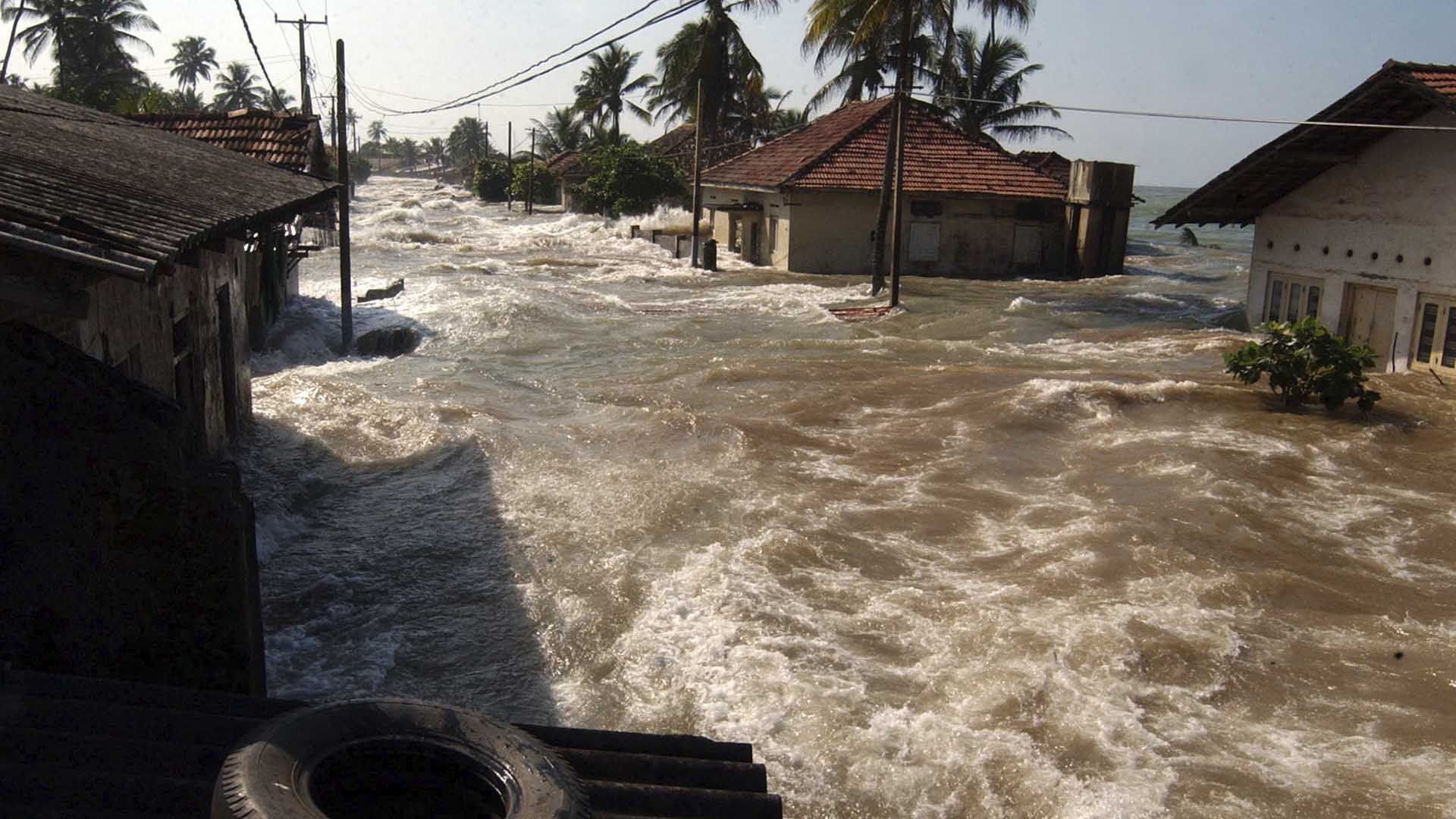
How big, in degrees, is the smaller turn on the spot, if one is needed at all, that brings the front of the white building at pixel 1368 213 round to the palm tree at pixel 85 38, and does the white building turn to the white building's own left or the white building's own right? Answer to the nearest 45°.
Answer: approximately 45° to the white building's own right

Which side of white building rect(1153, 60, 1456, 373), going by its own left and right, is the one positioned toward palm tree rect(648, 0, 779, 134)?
right

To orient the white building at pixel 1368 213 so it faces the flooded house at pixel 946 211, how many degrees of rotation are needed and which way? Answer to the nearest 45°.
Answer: approximately 90° to its right

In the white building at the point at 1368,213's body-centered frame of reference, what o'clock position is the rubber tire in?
The rubber tire is roughly at 11 o'clock from the white building.

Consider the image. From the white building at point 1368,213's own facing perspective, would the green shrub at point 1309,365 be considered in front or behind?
in front

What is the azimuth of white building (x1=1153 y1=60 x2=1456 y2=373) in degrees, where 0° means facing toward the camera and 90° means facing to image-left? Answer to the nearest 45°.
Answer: approximately 45°

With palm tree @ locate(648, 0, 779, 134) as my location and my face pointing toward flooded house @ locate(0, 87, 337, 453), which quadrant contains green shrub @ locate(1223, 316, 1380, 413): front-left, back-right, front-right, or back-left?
front-left

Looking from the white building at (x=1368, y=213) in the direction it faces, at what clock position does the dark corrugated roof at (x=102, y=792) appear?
The dark corrugated roof is roughly at 11 o'clock from the white building.

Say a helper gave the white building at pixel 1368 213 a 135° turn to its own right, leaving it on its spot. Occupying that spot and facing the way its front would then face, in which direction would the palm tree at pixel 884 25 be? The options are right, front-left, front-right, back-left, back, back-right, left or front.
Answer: front-left

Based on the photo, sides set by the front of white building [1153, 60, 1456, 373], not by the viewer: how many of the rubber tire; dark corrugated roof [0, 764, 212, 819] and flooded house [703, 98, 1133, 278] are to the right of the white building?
1

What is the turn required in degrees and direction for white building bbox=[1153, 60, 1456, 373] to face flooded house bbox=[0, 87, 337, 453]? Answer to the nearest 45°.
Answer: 0° — it already faces it

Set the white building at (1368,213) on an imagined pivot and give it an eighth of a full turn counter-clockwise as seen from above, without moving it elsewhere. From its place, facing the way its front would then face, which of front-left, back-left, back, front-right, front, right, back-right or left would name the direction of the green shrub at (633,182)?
back-right

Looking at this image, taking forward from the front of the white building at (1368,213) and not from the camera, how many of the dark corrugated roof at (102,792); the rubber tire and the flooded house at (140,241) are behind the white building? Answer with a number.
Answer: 0

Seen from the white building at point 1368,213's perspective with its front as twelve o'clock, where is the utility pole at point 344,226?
The utility pole is roughly at 1 o'clock from the white building.
